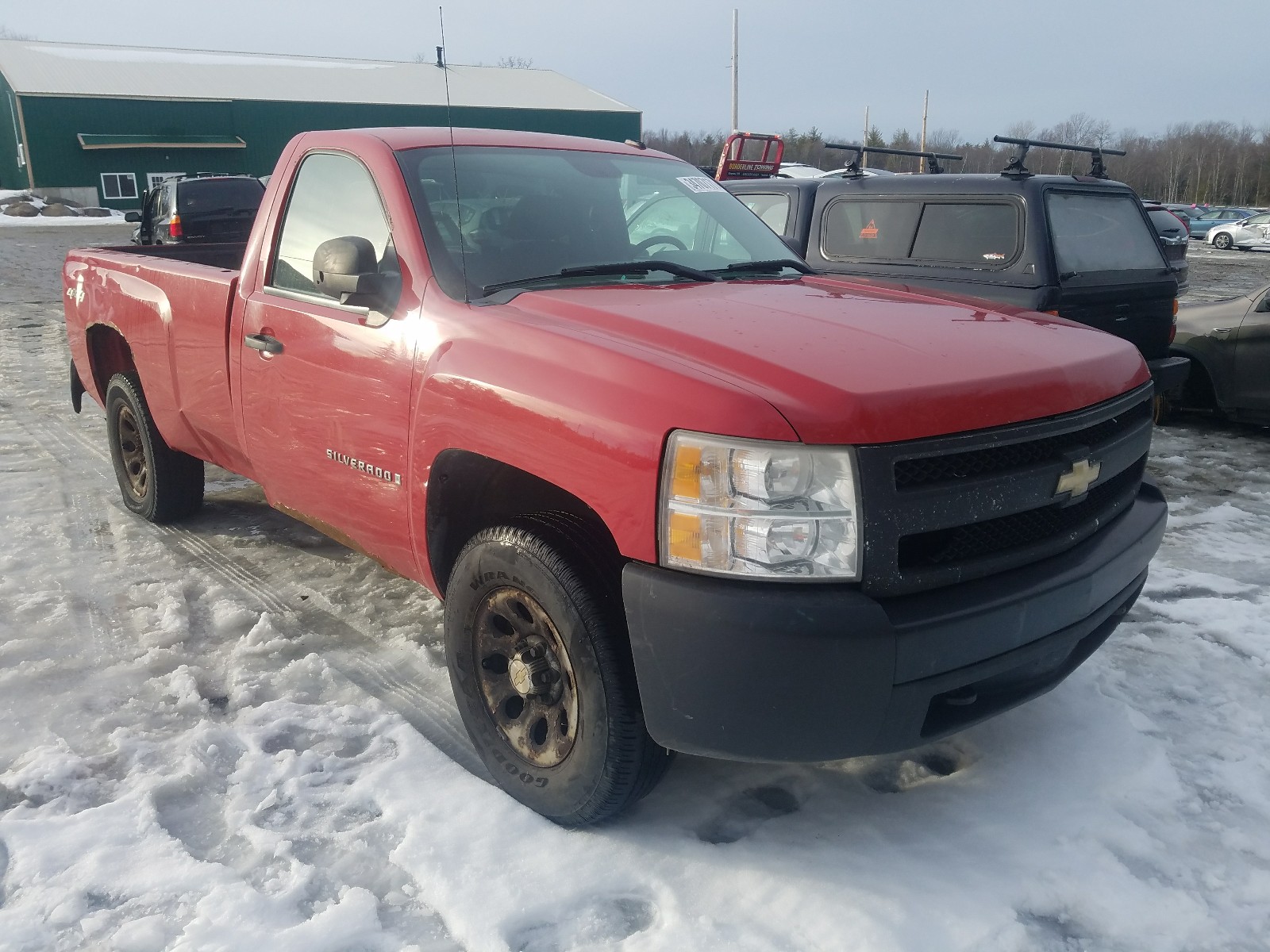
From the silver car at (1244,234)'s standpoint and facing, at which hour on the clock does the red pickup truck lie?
The red pickup truck is roughly at 9 o'clock from the silver car.

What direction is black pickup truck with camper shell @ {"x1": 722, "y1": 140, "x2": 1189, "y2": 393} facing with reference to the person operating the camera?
facing away from the viewer and to the left of the viewer

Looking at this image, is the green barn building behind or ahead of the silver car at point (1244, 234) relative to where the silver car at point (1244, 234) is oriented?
ahead

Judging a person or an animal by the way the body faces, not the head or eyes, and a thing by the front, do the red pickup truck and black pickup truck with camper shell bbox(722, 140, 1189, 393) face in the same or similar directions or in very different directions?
very different directions

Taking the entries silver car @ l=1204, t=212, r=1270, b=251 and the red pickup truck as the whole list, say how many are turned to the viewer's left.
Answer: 1

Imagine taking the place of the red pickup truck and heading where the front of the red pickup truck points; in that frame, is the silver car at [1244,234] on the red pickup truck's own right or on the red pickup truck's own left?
on the red pickup truck's own left

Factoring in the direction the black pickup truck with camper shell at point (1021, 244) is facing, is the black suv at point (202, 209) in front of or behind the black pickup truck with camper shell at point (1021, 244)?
in front

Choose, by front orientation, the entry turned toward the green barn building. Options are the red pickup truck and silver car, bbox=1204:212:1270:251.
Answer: the silver car

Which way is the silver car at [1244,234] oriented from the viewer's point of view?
to the viewer's left

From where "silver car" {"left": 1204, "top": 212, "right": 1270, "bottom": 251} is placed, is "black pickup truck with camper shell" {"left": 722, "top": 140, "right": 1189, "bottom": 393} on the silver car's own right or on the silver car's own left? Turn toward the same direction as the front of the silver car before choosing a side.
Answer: on the silver car's own left

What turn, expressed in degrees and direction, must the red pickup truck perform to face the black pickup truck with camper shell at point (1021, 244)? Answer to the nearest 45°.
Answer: approximately 90° to its left

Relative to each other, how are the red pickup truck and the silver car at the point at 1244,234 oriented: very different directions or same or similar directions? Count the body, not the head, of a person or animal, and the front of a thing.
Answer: very different directions

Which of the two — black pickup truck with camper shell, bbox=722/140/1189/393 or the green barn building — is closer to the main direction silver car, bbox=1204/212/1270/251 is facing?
the green barn building
